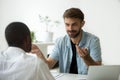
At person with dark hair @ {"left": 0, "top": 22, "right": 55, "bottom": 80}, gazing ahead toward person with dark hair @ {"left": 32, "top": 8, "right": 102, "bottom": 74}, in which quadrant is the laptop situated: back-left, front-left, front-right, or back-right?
front-right

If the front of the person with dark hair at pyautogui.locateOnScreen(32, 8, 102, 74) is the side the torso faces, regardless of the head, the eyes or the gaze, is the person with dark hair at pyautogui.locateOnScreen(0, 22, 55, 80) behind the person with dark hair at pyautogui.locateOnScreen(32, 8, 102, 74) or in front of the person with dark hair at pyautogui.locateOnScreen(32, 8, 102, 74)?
in front

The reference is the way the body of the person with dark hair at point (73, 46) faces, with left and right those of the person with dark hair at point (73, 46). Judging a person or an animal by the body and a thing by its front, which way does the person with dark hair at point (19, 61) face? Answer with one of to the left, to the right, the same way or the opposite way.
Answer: the opposite way

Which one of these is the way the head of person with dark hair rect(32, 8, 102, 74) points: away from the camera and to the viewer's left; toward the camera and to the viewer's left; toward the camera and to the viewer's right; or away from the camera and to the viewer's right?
toward the camera and to the viewer's left

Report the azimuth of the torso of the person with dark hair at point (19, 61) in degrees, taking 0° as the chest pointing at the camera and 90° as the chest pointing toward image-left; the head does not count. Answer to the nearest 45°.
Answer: approximately 225°

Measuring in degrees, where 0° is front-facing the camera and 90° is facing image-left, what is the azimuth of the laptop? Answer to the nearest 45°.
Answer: approximately 180°

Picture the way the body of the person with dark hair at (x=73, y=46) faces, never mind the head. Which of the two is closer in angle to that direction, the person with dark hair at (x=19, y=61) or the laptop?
the person with dark hair

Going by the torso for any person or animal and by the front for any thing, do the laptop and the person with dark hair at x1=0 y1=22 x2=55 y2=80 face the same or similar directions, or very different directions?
same or similar directions

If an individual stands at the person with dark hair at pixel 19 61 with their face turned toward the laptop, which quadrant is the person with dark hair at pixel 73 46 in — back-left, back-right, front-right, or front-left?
front-left

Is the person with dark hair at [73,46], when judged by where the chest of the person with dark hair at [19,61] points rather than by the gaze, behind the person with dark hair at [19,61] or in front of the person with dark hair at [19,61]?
in front

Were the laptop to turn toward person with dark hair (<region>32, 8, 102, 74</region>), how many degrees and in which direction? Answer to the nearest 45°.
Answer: approximately 45° to its left

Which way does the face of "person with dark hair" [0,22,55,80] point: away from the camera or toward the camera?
away from the camera
